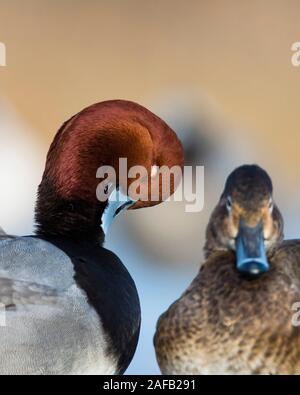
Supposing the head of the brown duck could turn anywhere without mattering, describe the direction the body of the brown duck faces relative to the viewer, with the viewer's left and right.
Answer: facing the viewer and to the left of the viewer

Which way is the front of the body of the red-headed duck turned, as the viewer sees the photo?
to the viewer's right

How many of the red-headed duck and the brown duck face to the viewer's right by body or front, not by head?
1

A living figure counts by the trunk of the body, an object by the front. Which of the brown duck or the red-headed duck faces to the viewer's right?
the red-headed duck
